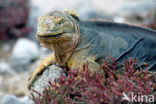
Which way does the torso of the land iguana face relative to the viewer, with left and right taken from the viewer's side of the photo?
facing the viewer and to the left of the viewer

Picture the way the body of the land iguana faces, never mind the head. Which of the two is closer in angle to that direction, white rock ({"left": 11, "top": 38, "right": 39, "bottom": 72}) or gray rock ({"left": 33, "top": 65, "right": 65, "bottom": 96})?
the gray rock

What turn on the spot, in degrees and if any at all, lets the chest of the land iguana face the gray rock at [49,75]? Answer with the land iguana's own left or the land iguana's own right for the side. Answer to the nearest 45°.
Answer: approximately 45° to the land iguana's own right

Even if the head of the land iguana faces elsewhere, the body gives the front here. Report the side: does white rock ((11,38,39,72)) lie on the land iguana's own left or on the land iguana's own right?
on the land iguana's own right
